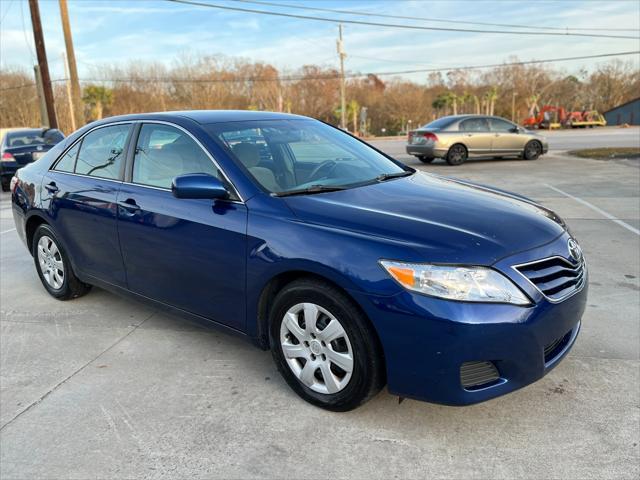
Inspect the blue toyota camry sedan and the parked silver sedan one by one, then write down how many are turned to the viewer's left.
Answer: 0

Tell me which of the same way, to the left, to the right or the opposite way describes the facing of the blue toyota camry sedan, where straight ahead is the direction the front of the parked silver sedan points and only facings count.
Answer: to the right

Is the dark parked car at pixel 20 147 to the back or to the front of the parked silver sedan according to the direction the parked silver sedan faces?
to the back

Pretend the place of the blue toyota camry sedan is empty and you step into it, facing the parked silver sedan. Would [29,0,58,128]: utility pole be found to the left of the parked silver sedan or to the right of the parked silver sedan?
left

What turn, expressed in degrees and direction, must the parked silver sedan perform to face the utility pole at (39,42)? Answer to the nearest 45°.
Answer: approximately 135° to its left

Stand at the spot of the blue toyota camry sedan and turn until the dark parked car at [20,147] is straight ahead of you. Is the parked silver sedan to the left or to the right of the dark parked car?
right

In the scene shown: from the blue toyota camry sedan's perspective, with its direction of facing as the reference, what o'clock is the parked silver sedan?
The parked silver sedan is roughly at 8 o'clock from the blue toyota camry sedan.

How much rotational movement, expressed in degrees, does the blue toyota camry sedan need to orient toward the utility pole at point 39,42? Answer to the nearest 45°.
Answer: approximately 180°

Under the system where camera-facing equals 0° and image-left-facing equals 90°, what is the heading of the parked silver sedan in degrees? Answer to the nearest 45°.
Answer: approximately 225°

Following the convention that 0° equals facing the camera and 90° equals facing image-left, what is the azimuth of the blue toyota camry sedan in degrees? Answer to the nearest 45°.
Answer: approximately 315°

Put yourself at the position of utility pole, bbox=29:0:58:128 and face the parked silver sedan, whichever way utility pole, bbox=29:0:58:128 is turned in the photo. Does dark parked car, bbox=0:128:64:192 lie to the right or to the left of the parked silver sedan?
right
